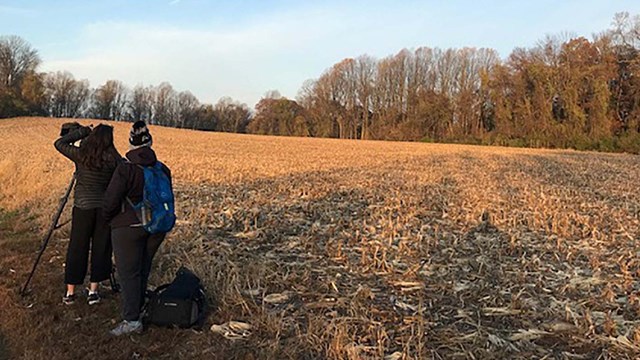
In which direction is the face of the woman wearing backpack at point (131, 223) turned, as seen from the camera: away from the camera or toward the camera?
away from the camera

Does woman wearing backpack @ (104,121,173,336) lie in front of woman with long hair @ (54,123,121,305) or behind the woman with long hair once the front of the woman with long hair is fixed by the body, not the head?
behind

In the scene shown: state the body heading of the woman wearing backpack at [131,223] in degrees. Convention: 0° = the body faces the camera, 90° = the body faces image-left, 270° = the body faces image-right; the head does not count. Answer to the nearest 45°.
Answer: approximately 135°

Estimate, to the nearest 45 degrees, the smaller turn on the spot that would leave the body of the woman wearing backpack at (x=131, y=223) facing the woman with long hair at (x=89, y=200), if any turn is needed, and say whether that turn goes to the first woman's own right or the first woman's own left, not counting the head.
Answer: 0° — they already face them

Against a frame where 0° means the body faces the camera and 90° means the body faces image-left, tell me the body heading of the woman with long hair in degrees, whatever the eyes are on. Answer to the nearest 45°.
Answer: approximately 135°

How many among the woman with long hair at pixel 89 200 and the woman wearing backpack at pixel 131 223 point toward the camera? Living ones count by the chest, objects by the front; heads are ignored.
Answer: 0
